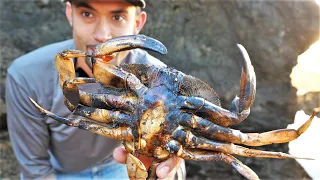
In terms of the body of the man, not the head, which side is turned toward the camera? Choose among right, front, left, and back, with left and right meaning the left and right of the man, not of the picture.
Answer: front
